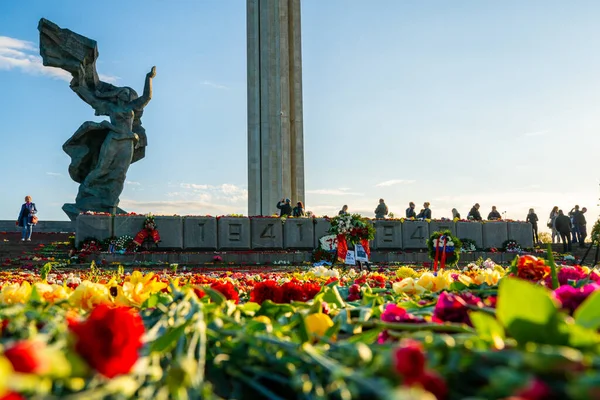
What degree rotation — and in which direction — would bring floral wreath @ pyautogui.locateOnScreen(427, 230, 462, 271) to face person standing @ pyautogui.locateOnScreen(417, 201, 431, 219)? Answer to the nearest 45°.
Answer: approximately 180°

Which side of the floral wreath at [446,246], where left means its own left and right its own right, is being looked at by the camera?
front

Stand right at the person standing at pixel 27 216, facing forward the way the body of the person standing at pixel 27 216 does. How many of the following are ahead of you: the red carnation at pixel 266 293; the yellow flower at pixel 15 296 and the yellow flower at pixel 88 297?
3

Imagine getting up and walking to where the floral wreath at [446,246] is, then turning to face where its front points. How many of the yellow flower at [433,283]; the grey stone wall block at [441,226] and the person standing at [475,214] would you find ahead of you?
1

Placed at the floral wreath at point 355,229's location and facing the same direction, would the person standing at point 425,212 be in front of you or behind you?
behind

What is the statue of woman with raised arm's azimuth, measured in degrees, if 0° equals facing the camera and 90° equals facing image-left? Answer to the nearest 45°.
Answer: approximately 315°

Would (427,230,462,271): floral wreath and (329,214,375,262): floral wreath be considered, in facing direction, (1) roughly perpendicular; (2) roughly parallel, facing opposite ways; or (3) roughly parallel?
roughly parallel

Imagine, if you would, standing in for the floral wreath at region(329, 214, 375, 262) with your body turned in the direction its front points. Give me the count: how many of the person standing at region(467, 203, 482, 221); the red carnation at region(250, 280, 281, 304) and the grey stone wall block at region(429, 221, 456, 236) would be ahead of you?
1

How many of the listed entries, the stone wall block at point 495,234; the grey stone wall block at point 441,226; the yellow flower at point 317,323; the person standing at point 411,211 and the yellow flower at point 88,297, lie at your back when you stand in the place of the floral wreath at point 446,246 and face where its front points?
3

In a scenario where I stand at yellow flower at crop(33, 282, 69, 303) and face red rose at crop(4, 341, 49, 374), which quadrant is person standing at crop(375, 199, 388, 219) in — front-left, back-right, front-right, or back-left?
back-left

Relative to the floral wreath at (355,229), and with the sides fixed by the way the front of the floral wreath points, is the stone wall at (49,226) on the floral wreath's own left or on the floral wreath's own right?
on the floral wreath's own right

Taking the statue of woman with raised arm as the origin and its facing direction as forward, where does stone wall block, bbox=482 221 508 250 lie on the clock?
The stone wall block is roughly at 11 o'clock from the statue of woman with raised arm.

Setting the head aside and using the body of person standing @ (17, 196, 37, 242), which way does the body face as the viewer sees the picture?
toward the camera

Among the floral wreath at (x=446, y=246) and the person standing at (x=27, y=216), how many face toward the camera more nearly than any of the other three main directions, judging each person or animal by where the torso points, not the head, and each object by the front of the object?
2

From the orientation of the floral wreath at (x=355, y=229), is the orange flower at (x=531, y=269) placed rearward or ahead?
ahead

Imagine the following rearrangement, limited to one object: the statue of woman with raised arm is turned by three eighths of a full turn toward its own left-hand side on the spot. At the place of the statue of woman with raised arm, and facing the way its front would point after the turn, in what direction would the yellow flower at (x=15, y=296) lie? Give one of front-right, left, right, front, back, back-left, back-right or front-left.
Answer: back

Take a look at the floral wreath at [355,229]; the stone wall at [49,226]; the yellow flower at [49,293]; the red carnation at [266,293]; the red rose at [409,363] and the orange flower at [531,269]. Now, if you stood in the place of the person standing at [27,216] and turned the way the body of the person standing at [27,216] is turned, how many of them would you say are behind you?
1

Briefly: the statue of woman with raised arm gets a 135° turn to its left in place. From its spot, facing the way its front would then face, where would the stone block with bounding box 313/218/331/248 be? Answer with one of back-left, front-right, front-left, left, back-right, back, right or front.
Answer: back-right

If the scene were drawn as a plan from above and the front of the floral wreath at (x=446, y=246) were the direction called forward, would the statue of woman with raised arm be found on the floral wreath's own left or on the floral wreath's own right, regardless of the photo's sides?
on the floral wreath's own right

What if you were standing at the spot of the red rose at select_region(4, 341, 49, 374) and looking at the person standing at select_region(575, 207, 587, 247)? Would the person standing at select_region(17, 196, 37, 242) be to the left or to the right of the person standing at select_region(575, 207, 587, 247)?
left
